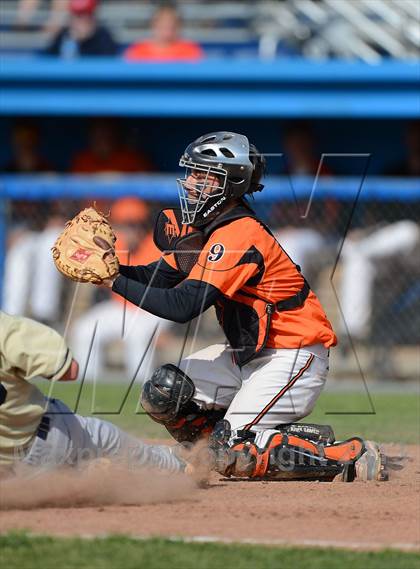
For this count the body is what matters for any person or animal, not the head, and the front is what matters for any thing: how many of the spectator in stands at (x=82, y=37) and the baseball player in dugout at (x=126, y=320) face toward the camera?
2

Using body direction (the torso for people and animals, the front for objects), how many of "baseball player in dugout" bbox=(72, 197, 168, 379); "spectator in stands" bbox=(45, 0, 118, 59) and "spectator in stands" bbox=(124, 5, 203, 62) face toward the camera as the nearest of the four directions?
3

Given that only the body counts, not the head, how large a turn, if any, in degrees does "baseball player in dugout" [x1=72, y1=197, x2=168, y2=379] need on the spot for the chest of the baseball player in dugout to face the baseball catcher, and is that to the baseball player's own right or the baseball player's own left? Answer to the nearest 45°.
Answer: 0° — they already face them

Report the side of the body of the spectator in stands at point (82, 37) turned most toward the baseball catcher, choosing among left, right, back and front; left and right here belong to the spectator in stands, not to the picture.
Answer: front

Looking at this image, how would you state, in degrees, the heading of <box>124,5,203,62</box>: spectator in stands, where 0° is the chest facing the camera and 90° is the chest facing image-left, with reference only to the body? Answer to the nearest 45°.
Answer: approximately 0°
